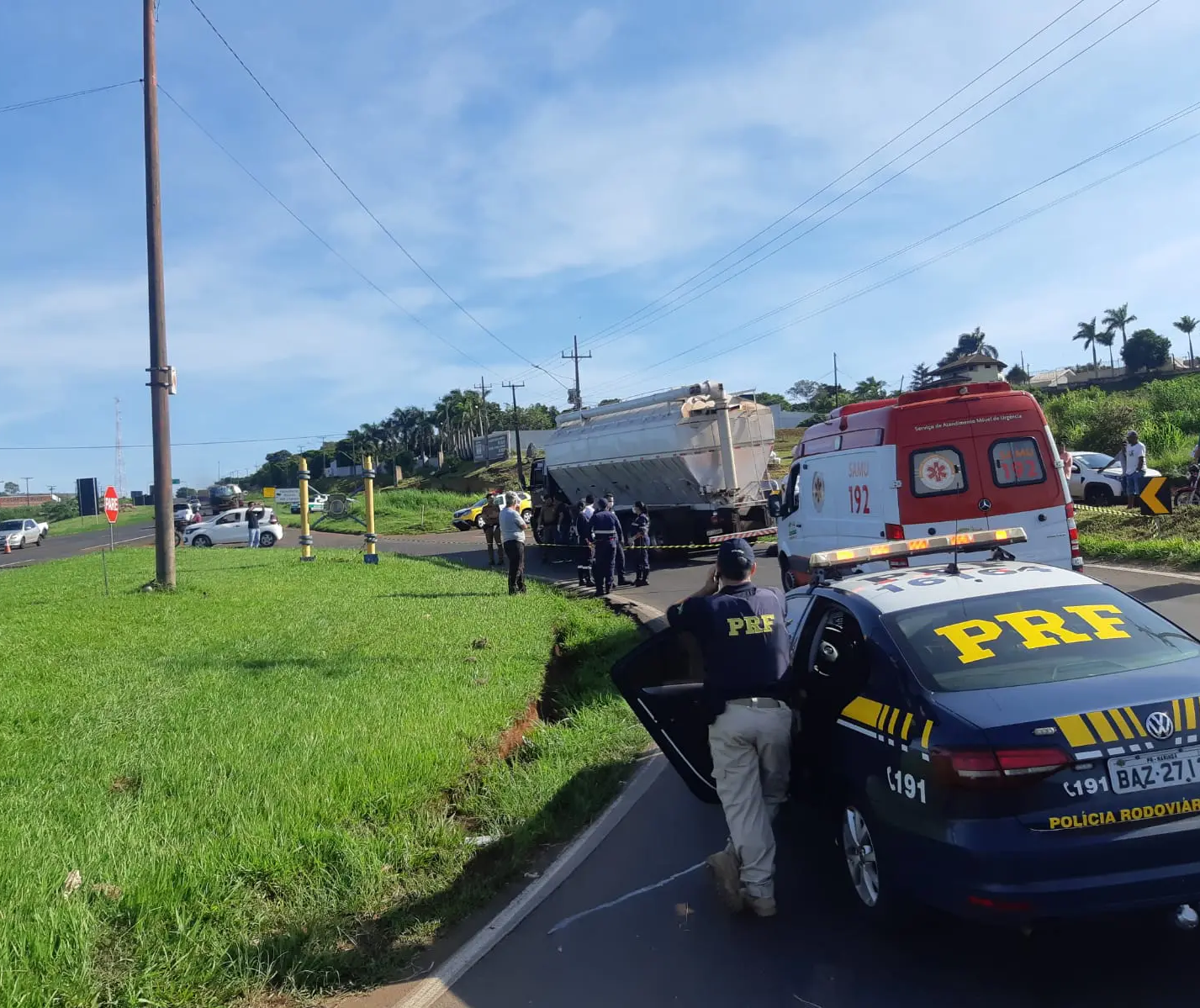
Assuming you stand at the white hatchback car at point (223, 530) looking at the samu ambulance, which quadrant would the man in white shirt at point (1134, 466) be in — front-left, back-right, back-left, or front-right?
front-left

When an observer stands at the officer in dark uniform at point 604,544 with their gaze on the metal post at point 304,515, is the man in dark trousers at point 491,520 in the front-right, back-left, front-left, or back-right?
front-right

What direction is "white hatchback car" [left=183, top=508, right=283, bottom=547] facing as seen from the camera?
to the viewer's left

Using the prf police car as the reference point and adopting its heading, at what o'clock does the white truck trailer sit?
The white truck trailer is roughly at 1 o'clock from the prf police car.

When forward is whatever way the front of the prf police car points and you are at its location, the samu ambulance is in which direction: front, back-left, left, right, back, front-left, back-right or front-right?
front-right

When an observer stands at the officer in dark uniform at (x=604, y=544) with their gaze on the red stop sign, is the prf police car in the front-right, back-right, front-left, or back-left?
back-left

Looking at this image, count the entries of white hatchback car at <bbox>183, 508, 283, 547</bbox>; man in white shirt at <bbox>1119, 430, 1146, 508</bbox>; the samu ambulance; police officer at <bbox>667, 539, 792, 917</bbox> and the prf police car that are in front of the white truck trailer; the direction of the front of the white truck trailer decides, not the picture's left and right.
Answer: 1

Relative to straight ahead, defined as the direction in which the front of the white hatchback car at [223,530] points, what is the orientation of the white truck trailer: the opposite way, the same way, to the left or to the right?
to the right

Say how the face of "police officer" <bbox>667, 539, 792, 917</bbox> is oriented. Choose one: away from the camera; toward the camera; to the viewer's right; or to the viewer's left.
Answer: away from the camera

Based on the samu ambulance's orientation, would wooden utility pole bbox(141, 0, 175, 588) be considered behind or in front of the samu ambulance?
in front
